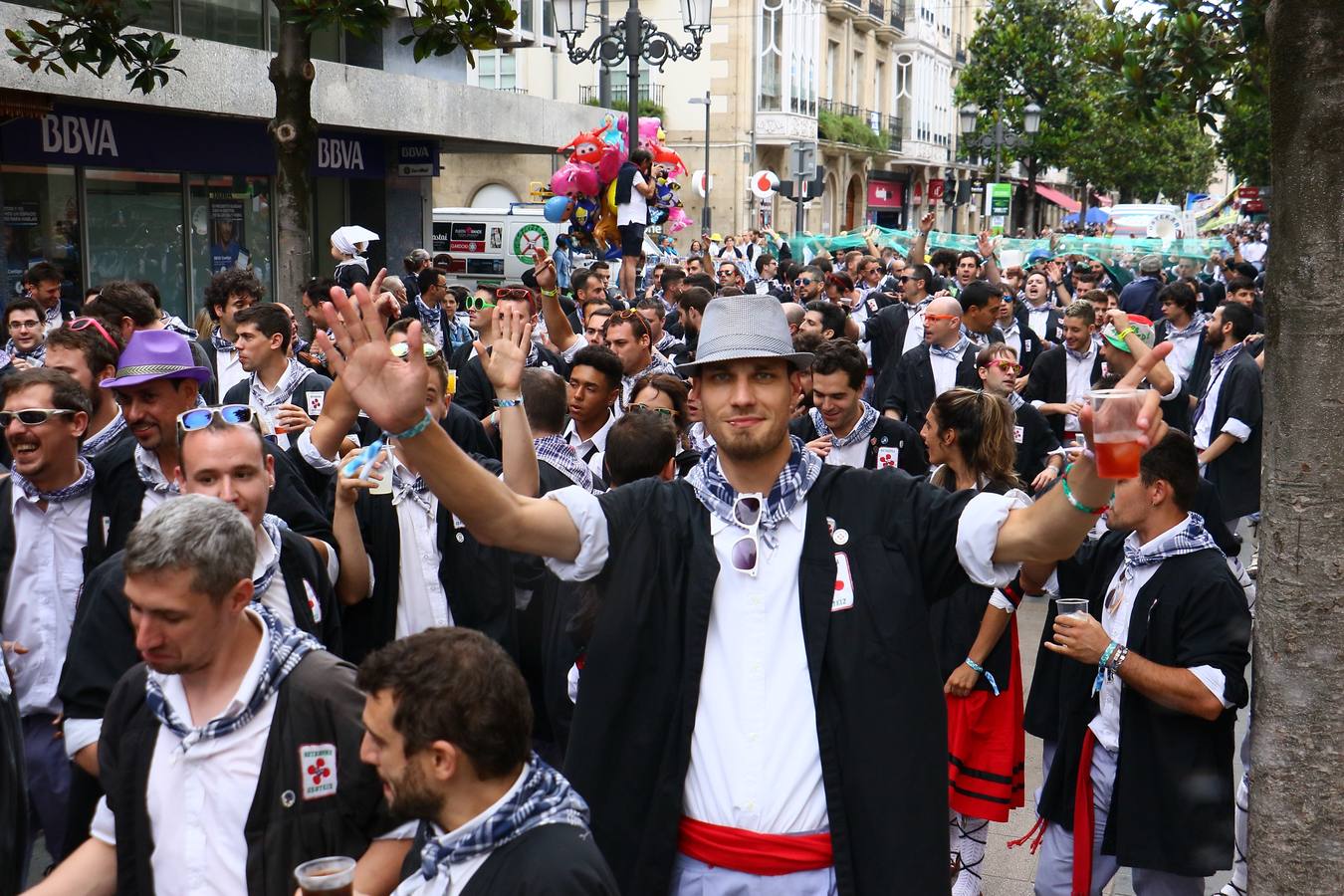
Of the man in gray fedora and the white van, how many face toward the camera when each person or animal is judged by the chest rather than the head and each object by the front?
1

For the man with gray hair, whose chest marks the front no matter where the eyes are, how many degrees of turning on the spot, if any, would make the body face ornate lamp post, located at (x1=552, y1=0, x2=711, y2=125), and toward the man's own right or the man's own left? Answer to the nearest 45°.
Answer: approximately 135° to the man's own right

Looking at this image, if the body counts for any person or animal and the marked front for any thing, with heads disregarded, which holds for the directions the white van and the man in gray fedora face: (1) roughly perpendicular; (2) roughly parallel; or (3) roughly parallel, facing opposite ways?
roughly perpendicular

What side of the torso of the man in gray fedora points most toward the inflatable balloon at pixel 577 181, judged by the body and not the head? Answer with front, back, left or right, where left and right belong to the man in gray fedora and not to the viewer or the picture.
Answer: back

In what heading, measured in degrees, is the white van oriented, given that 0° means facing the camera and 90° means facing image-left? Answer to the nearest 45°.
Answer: approximately 270°

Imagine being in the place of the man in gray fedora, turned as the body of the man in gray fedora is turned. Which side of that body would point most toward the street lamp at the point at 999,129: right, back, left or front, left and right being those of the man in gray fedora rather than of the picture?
back

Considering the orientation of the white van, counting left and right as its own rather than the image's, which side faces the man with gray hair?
right

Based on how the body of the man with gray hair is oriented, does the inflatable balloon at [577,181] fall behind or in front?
behind
